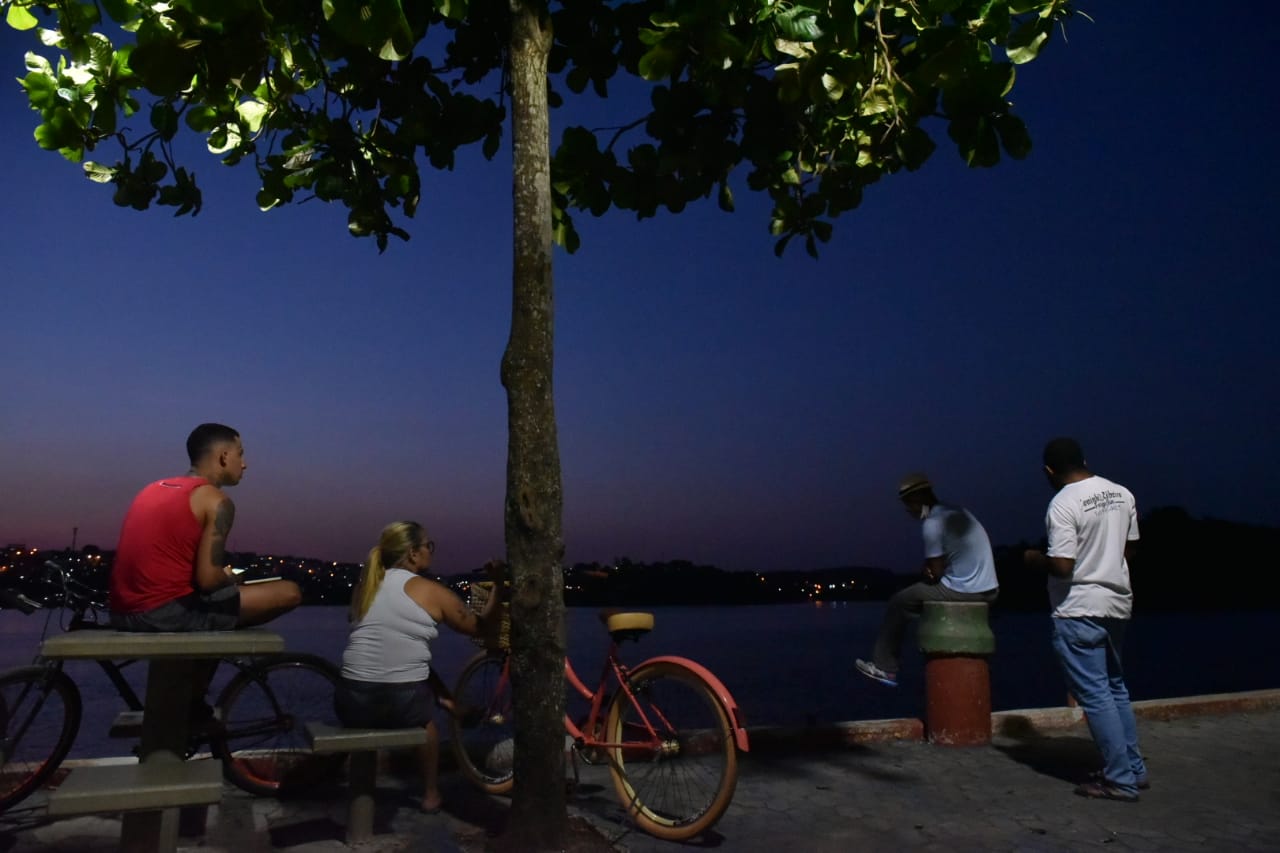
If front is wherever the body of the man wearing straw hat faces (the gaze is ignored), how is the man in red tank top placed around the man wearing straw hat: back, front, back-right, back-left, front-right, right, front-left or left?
front-left

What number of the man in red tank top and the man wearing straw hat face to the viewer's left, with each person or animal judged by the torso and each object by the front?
1

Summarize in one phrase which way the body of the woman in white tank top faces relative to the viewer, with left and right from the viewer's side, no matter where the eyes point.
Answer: facing away from the viewer and to the right of the viewer

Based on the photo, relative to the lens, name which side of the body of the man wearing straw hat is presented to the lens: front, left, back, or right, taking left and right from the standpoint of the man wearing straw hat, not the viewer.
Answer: left

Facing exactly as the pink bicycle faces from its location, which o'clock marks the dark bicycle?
The dark bicycle is roughly at 11 o'clock from the pink bicycle.

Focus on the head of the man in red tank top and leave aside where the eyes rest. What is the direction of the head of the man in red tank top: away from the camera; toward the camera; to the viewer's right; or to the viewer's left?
to the viewer's right

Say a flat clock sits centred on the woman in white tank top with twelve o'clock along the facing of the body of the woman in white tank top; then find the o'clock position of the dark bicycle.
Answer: The dark bicycle is roughly at 9 o'clock from the woman in white tank top.

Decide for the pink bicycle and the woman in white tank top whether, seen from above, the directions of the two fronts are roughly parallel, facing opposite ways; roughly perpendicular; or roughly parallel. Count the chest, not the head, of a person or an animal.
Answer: roughly perpendicular

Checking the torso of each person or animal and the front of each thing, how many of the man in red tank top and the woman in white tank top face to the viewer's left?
0

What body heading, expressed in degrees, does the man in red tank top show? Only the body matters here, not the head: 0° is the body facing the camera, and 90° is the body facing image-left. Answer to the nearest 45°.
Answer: approximately 225°

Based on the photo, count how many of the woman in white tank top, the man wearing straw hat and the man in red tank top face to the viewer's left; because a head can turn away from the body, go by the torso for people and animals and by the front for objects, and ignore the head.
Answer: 1

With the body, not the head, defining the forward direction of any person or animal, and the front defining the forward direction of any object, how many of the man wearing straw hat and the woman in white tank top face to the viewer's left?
1

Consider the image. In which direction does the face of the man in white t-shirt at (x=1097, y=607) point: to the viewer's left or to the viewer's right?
to the viewer's left

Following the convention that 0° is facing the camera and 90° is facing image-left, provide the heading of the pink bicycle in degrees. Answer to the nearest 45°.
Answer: approximately 135°
